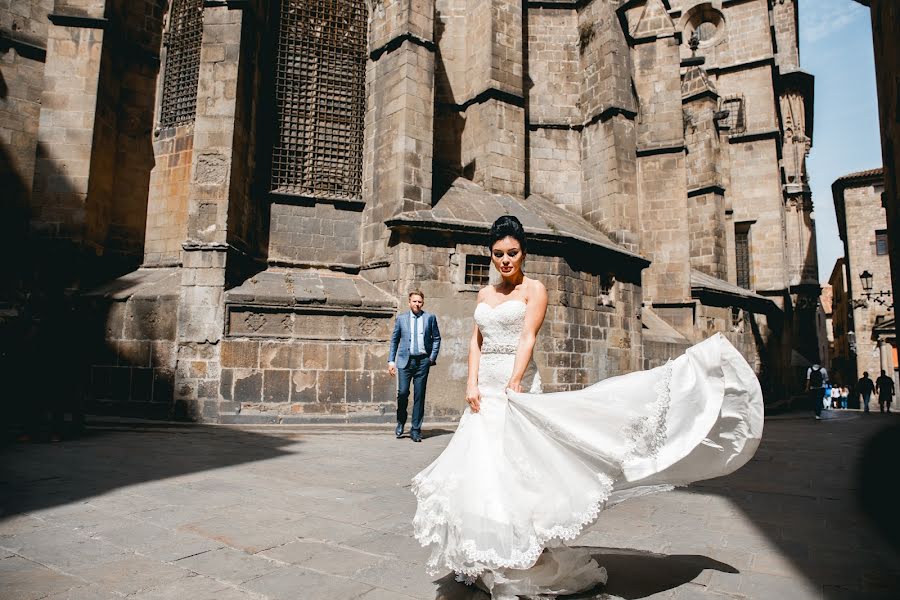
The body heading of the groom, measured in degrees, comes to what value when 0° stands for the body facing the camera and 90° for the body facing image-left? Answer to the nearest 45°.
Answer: approximately 0°

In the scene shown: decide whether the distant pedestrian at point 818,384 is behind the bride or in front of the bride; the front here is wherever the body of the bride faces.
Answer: behind

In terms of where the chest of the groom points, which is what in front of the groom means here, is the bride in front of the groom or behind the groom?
in front

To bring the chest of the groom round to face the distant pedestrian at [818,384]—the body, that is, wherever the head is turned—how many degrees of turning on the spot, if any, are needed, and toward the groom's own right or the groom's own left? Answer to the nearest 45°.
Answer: approximately 135° to the groom's own left

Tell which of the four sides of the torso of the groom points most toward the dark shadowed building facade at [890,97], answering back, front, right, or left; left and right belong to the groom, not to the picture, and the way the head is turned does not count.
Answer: left

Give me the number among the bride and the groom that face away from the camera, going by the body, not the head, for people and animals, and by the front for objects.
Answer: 0

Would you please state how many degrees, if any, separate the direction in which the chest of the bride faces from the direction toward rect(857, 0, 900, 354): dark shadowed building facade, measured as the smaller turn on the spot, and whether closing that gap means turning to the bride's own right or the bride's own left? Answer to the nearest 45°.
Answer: approximately 180°

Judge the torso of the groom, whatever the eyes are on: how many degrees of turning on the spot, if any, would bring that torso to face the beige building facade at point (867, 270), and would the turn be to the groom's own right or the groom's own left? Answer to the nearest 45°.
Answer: approximately 135° to the groom's own left

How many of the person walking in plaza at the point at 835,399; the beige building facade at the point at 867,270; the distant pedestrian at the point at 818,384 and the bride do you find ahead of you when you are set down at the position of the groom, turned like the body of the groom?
1

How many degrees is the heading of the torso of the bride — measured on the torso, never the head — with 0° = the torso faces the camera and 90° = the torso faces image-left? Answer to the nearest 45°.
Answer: approximately 45°
